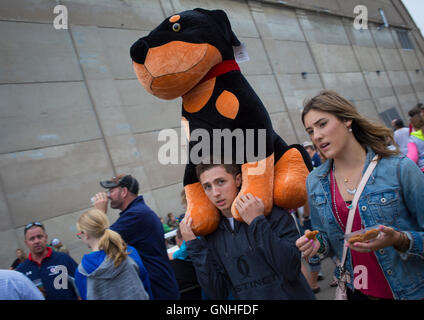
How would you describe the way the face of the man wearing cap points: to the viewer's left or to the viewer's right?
to the viewer's left

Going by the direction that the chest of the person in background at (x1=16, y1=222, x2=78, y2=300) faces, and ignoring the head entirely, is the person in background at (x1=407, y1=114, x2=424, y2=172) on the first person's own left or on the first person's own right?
on the first person's own left

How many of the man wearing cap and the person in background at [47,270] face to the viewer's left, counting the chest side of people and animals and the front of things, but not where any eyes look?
1

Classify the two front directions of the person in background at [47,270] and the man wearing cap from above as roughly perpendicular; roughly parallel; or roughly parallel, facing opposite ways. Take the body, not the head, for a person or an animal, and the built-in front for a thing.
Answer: roughly perpendicular

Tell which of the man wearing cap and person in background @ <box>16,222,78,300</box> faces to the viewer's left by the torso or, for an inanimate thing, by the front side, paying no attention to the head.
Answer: the man wearing cap

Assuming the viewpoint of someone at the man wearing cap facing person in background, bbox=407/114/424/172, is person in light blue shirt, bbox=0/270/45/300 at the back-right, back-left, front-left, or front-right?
back-right

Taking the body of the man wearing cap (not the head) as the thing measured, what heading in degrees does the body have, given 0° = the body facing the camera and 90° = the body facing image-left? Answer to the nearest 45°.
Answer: approximately 90°
